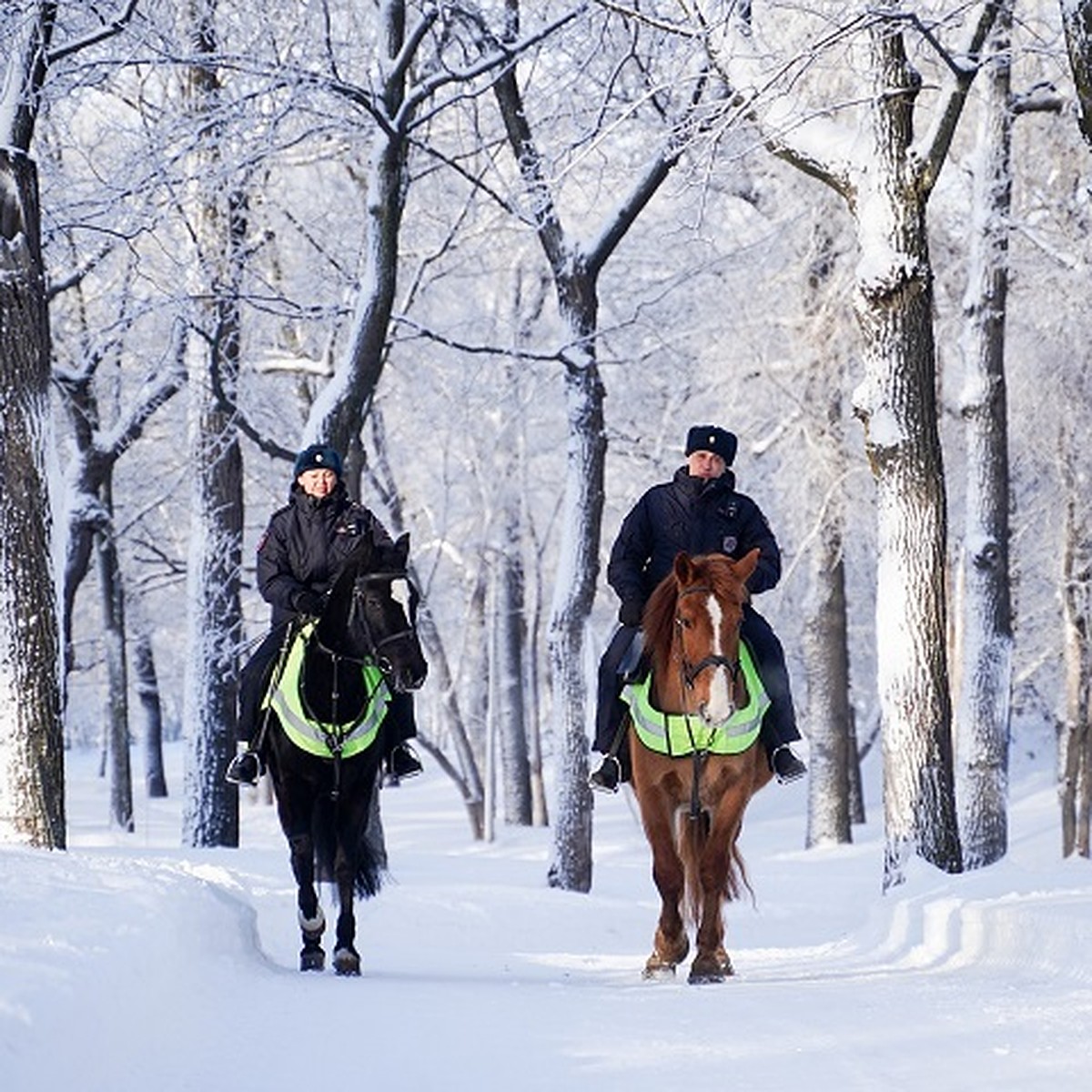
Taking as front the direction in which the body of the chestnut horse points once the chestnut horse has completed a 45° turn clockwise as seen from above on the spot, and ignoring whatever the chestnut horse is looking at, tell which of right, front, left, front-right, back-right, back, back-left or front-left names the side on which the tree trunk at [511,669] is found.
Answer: back-right

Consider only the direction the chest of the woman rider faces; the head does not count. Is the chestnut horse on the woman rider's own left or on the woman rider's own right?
on the woman rider's own left

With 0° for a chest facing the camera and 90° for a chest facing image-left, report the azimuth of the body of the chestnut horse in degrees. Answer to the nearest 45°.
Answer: approximately 0°

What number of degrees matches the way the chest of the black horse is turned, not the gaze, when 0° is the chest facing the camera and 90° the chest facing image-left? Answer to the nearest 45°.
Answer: approximately 0°
